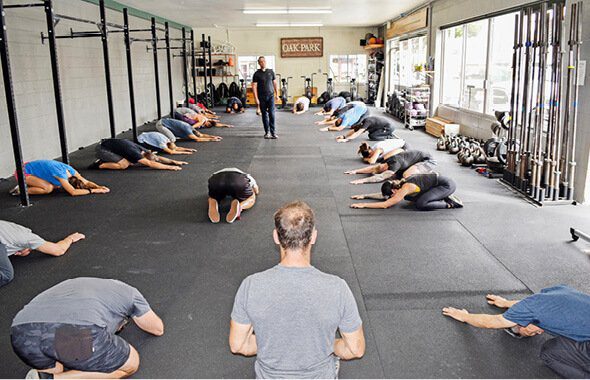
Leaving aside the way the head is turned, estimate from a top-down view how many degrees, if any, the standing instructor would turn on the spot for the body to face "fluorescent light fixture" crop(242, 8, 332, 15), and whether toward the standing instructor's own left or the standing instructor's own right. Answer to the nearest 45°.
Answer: approximately 180°

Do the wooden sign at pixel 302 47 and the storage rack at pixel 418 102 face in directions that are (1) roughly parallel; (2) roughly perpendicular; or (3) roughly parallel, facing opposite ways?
roughly perpendicular

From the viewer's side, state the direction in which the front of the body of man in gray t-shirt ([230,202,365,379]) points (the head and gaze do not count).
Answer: away from the camera

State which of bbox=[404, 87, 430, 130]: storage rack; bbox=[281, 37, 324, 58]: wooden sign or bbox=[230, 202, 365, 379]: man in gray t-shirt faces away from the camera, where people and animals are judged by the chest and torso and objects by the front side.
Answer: the man in gray t-shirt

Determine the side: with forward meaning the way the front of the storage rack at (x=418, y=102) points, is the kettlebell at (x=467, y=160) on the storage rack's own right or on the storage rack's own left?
on the storage rack's own left

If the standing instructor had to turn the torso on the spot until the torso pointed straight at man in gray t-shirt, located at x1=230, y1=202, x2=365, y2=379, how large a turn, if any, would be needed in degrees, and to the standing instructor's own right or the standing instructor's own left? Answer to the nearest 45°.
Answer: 0° — they already face them

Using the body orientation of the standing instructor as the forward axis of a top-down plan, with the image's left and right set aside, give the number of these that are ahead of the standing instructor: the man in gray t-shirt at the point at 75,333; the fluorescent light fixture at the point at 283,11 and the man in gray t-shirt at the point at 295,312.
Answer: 2

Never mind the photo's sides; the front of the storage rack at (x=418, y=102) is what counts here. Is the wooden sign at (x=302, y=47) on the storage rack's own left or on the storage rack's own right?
on the storage rack's own right

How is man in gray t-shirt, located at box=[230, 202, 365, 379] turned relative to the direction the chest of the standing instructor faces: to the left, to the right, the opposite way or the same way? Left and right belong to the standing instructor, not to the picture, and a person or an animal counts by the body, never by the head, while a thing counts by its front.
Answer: the opposite way

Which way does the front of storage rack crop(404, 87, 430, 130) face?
to the viewer's left

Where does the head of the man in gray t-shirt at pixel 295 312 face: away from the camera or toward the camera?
away from the camera

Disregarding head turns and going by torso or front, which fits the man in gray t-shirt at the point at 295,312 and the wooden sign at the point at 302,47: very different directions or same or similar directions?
very different directions
